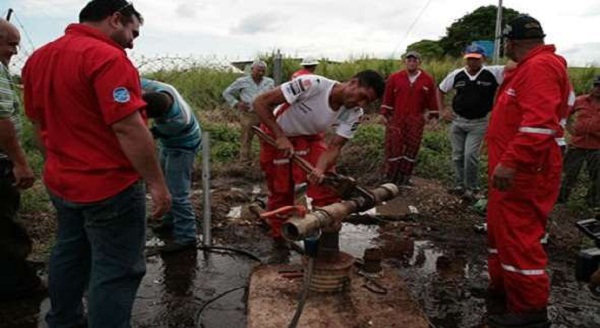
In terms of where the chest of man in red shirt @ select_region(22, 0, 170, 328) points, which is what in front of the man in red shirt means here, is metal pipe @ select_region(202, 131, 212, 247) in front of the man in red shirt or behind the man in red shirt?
in front

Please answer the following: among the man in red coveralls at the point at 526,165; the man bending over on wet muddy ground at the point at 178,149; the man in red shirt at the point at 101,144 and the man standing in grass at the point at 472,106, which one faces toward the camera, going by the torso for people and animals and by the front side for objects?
the man standing in grass at the point at 472,106

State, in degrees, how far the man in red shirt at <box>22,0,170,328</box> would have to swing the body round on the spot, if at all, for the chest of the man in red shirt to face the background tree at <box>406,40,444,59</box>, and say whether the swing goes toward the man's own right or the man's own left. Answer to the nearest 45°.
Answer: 0° — they already face it

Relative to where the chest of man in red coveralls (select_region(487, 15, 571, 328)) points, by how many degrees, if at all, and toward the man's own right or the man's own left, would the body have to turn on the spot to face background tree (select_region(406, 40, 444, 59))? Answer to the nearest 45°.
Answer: approximately 90° to the man's own right

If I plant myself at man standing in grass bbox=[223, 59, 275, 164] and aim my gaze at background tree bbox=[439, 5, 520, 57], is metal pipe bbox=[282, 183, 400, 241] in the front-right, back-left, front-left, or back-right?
back-right

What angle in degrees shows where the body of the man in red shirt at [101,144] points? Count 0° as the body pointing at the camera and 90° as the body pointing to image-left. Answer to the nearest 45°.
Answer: approximately 225°

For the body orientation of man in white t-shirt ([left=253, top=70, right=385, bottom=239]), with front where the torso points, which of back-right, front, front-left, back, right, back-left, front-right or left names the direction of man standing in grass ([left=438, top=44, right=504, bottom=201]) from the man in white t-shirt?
left

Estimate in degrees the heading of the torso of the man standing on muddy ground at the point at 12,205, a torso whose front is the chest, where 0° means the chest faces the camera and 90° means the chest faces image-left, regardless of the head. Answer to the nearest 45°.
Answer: approximately 270°

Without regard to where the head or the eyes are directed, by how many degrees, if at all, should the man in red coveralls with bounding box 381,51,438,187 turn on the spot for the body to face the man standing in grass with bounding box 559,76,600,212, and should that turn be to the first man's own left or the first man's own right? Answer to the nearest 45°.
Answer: approximately 90° to the first man's own left

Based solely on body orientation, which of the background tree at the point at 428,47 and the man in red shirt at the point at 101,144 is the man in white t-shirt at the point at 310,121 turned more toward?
the man in red shirt

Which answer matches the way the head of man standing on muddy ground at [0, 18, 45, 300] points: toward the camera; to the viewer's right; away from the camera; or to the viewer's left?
to the viewer's right

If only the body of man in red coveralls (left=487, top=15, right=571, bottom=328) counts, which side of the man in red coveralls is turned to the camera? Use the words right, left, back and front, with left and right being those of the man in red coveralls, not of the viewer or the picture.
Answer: left
